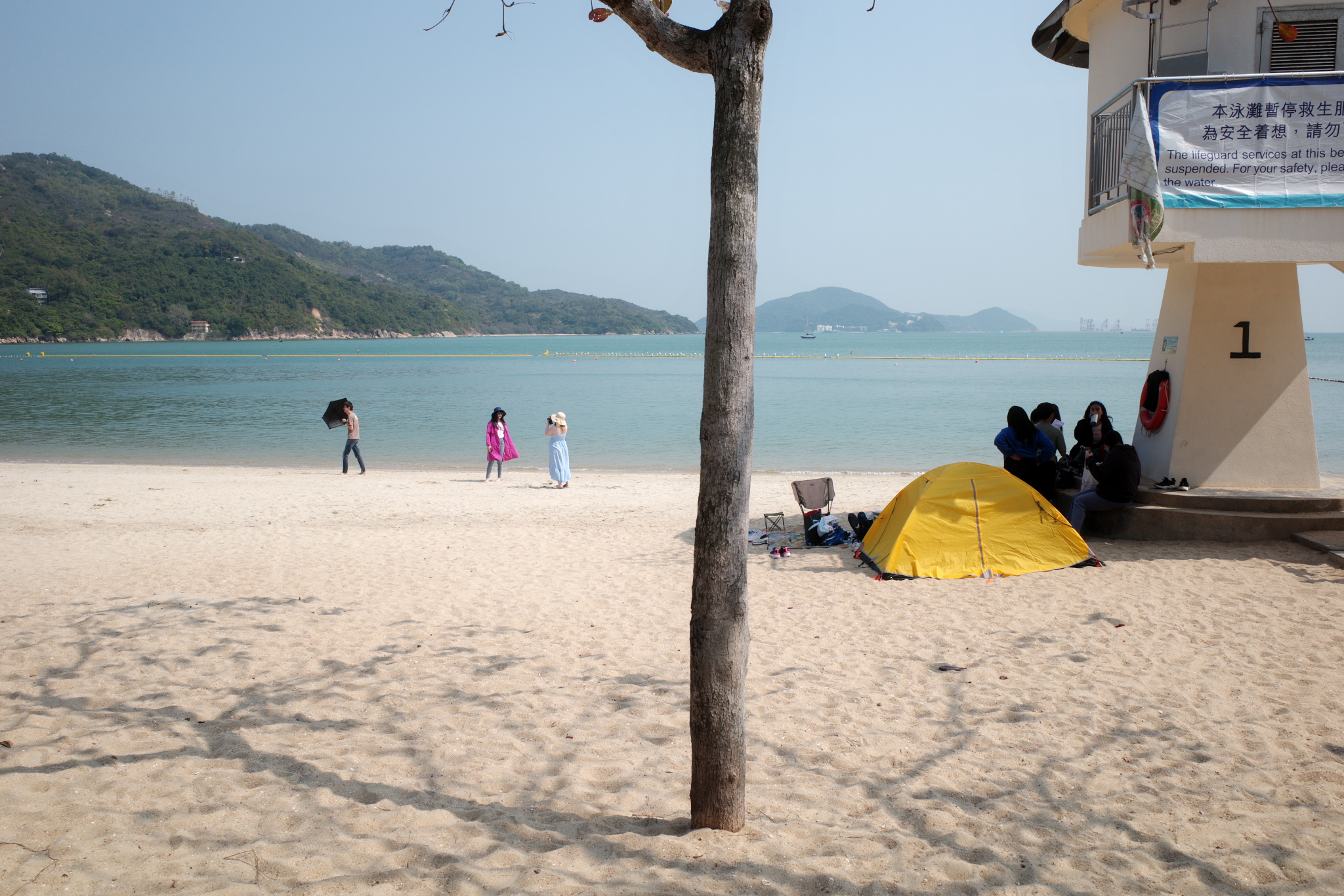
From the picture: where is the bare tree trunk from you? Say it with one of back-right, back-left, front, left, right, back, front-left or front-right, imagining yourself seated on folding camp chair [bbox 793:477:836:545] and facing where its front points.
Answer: back

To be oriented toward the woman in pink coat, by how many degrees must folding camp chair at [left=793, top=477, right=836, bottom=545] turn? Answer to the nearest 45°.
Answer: approximately 45° to its left

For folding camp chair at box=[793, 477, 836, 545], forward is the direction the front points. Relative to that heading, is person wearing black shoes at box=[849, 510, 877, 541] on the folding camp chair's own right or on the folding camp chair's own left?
on the folding camp chair's own right

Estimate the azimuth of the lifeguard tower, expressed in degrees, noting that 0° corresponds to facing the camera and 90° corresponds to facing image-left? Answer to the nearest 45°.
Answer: approximately 0°

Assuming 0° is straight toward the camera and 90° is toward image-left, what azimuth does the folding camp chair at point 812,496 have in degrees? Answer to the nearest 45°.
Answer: approximately 180°

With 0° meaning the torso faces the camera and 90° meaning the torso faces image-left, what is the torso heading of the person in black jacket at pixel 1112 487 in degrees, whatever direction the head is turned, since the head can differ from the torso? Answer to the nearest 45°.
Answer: approximately 135°

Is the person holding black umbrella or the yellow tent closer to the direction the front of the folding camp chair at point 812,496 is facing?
the person holding black umbrella
